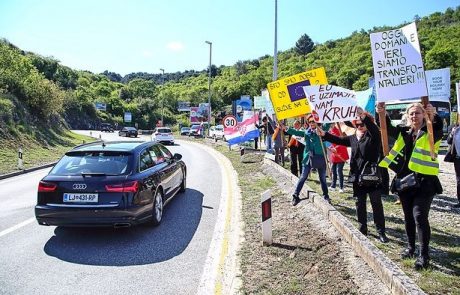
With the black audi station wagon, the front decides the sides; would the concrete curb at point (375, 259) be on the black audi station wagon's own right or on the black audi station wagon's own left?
on the black audi station wagon's own right

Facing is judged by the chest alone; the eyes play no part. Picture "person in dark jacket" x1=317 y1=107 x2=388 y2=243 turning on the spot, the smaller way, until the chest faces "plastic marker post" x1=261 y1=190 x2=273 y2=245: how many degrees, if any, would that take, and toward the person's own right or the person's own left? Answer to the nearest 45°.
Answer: approximately 45° to the person's own right

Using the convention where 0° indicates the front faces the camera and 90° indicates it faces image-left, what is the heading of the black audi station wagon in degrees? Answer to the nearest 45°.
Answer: approximately 225°

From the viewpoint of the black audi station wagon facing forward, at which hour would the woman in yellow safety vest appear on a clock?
The woman in yellow safety vest is roughly at 3 o'clock from the black audi station wagon.

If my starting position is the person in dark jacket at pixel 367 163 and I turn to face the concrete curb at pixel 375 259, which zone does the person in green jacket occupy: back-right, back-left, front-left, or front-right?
back-right

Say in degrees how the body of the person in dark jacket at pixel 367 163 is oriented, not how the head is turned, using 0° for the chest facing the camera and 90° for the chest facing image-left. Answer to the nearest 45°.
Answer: approximately 45°
